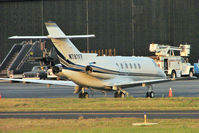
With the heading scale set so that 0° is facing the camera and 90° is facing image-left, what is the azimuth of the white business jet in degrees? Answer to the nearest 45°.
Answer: approximately 225°
